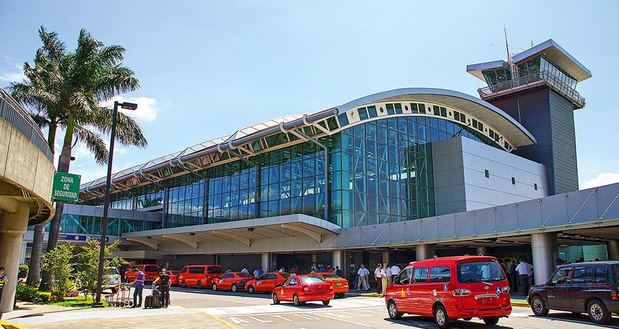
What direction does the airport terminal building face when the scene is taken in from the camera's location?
facing the viewer and to the left of the viewer

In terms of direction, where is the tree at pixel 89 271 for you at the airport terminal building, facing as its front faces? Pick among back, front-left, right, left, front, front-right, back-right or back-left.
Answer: front

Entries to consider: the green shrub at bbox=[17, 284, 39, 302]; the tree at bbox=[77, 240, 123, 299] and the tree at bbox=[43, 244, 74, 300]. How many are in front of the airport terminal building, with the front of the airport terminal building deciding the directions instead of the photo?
3

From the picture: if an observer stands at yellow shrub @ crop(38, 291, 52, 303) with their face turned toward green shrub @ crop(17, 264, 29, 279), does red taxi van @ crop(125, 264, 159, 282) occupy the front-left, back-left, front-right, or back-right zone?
front-right

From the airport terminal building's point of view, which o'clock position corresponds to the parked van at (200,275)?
The parked van is roughly at 1 o'clock from the airport terminal building.

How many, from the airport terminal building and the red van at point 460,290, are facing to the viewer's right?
0

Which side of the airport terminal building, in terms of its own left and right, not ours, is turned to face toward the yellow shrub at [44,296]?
front

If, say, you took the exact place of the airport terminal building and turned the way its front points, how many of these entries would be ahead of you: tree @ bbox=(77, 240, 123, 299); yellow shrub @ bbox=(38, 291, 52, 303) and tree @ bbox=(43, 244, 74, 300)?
3

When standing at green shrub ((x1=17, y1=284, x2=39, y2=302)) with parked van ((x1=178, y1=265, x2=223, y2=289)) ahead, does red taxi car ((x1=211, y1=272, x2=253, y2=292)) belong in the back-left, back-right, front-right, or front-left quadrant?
front-right
